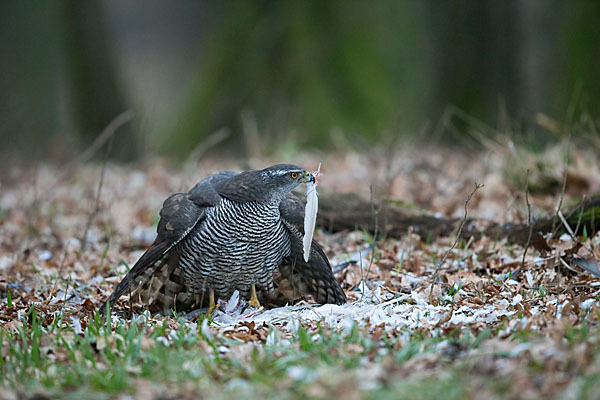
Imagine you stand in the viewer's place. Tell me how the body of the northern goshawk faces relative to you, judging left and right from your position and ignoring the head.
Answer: facing the viewer and to the right of the viewer

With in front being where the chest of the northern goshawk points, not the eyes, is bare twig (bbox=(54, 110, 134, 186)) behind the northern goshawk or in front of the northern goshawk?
behind

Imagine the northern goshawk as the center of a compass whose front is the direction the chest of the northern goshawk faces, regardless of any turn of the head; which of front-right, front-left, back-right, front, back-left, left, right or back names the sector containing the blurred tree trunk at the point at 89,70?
back-left
